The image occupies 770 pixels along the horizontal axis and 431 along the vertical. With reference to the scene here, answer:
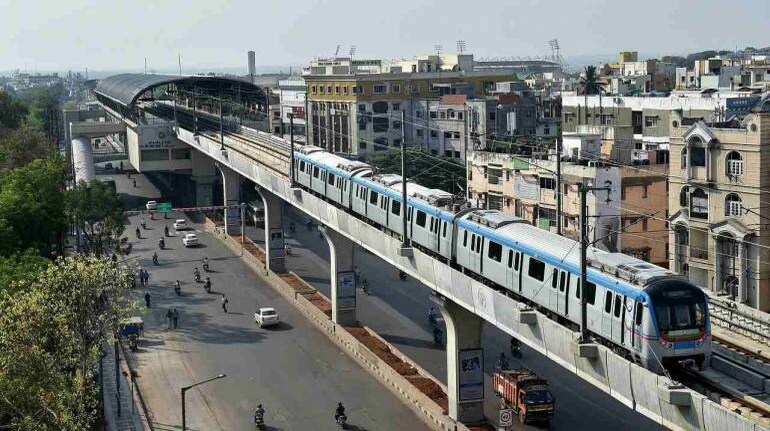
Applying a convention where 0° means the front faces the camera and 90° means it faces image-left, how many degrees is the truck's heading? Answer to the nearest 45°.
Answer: approximately 315°

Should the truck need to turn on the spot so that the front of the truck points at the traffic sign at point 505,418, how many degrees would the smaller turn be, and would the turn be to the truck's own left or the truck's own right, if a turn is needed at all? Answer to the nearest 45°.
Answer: approximately 45° to the truck's own right

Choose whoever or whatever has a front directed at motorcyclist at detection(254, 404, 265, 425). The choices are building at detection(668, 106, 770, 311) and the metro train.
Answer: the building

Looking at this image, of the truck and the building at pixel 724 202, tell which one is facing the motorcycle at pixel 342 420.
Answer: the building

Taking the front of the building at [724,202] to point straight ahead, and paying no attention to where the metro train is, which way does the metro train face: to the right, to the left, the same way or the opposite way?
to the left

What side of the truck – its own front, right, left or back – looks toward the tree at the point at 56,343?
right

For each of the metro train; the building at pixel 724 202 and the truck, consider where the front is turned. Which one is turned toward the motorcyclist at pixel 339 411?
the building

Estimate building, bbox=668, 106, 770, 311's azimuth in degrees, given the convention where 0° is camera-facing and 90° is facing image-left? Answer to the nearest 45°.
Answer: approximately 45°

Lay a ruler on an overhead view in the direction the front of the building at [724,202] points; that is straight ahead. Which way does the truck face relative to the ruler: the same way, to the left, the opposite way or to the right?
to the left

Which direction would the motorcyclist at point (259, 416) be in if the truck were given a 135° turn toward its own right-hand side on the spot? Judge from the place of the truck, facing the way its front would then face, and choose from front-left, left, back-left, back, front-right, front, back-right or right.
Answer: front

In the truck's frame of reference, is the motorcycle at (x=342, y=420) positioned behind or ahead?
behind

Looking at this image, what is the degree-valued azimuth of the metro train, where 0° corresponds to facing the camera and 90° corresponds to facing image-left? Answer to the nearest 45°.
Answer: approximately 315°
